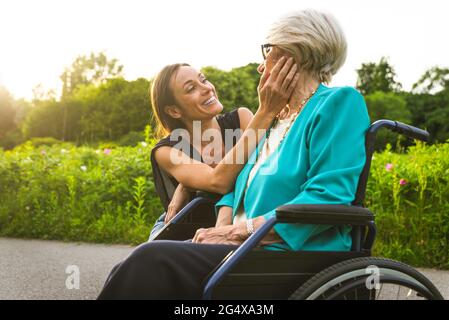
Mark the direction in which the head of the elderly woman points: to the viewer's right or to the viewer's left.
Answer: to the viewer's left

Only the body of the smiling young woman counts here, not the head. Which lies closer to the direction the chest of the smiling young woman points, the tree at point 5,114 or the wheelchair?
the wheelchair

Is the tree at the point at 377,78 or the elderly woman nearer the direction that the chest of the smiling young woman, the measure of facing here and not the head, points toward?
the elderly woman

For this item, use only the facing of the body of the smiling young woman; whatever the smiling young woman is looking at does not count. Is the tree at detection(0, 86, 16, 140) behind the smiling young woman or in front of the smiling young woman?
behind

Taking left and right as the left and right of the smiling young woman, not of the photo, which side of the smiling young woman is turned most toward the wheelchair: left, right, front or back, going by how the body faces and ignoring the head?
front

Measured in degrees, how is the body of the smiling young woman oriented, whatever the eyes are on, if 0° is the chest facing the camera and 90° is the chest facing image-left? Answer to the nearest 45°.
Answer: approximately 315°

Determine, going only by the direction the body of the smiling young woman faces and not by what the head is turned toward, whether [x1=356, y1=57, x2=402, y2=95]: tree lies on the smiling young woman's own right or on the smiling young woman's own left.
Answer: on the smiling young woman's own left

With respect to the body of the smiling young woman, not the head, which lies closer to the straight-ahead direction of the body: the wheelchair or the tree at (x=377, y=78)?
the wheelchair
